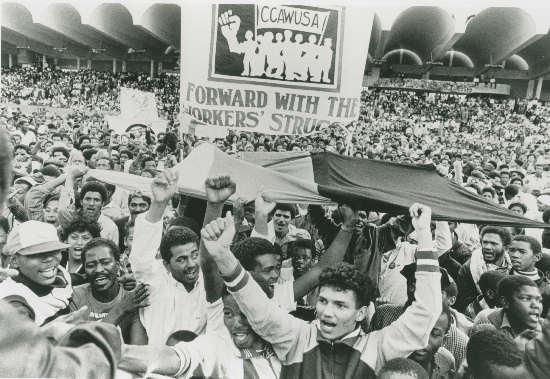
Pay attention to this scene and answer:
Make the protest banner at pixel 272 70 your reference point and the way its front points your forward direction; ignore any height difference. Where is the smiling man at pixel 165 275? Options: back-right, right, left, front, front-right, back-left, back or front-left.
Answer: front

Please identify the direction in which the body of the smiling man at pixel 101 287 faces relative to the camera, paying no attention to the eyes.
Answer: toward the camera

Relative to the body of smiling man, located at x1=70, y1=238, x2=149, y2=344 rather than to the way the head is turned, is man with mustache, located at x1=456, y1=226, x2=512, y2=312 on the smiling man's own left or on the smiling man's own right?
on the smiling man's own left

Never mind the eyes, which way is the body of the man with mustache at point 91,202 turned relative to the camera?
toward the camera

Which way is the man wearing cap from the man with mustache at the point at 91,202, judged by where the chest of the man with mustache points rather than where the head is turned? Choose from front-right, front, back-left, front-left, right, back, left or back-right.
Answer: front

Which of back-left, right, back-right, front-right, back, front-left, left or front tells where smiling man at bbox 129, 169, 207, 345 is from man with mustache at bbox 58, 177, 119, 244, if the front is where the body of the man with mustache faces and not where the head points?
front

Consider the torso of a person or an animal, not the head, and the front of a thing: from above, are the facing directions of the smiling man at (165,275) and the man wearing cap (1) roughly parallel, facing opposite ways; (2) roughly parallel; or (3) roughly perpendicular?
roughly parallel

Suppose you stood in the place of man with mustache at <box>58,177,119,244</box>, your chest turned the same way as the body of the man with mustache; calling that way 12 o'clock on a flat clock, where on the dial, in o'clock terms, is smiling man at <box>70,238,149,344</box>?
The smiling man is roughly at 12 o'clock from the man with mustache.
